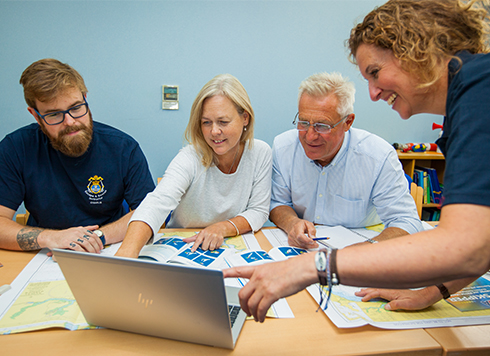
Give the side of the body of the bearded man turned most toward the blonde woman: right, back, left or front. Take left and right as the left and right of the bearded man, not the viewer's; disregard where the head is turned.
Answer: left

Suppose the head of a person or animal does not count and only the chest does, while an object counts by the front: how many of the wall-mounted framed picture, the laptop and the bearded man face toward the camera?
2

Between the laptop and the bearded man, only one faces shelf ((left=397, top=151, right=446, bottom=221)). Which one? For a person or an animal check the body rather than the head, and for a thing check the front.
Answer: the laptop

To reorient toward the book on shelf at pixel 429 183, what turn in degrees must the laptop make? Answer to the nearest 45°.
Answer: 0° — it already faces it

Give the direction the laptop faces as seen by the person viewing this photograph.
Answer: facing away from the viewer and to the right of the viewer

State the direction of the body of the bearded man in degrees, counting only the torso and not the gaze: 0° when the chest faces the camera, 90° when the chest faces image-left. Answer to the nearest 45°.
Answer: approximately 0°

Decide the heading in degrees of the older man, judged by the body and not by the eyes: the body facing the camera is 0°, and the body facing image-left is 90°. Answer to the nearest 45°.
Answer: approximately 45°
